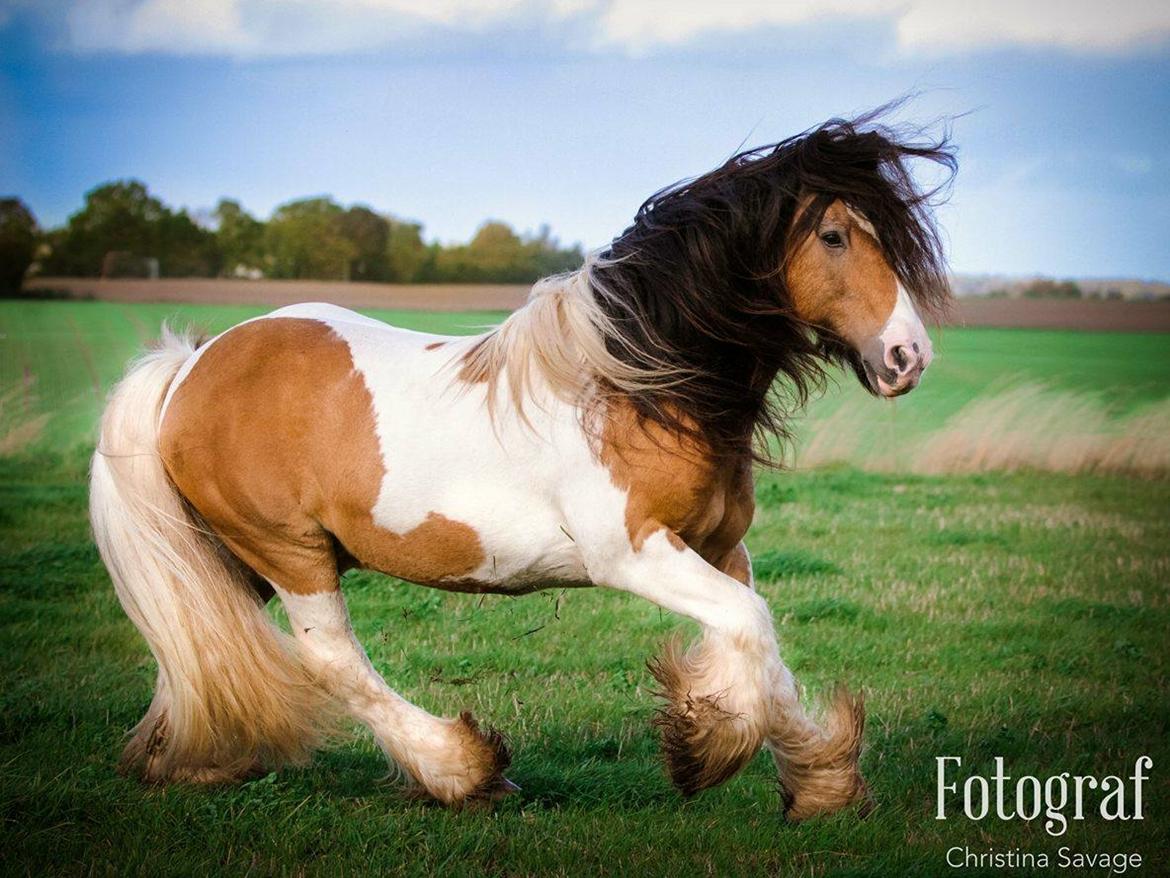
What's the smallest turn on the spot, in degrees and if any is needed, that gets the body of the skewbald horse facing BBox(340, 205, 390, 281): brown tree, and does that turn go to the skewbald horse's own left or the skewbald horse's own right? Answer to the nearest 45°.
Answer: approximately 90° to the skewbald horse's own left

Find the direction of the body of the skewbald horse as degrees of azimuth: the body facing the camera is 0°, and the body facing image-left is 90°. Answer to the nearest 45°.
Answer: approximately 270°

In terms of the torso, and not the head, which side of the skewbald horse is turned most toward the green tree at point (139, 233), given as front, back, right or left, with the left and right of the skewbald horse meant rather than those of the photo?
left

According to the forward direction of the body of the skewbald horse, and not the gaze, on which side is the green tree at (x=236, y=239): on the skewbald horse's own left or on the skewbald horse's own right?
on the skewbald horse's own left

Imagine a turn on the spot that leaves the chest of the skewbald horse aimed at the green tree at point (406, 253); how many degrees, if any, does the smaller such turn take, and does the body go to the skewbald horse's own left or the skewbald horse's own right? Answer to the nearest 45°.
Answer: approximately 90° to the skewbald horse's own left

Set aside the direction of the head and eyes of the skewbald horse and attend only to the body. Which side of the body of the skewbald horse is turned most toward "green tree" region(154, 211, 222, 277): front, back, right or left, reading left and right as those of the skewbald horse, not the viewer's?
left
